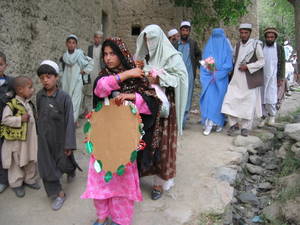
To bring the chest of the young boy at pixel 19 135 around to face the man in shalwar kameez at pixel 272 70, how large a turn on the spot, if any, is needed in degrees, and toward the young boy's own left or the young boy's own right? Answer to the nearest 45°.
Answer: approximately 45° to the young boy's own left

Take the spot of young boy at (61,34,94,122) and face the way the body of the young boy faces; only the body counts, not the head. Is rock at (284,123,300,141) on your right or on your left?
on your left

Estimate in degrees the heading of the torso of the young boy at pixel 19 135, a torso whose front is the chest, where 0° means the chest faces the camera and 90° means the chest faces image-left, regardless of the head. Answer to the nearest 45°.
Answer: approximately 315°

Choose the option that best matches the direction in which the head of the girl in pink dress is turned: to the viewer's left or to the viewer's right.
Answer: to the viewer's left

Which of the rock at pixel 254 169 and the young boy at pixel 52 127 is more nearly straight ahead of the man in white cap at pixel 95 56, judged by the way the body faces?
the young boy

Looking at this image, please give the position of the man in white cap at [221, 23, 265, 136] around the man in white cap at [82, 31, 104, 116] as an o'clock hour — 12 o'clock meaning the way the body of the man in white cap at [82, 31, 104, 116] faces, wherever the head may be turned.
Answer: the man in white cap at [221, 23, 265, 136] is roughly at 10 o'clock from the man in white cap at [82, 31, 104, 116].

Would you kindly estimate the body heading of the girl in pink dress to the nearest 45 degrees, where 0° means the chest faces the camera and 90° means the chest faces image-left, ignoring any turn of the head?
approximately 45°

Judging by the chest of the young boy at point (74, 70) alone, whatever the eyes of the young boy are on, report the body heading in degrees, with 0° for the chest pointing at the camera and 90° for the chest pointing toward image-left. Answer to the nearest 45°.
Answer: approximately 0°

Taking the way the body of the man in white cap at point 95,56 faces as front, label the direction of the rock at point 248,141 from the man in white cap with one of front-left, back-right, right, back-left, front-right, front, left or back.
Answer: front-left

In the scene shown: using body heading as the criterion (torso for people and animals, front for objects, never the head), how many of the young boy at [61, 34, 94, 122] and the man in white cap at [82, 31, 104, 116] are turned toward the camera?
2
